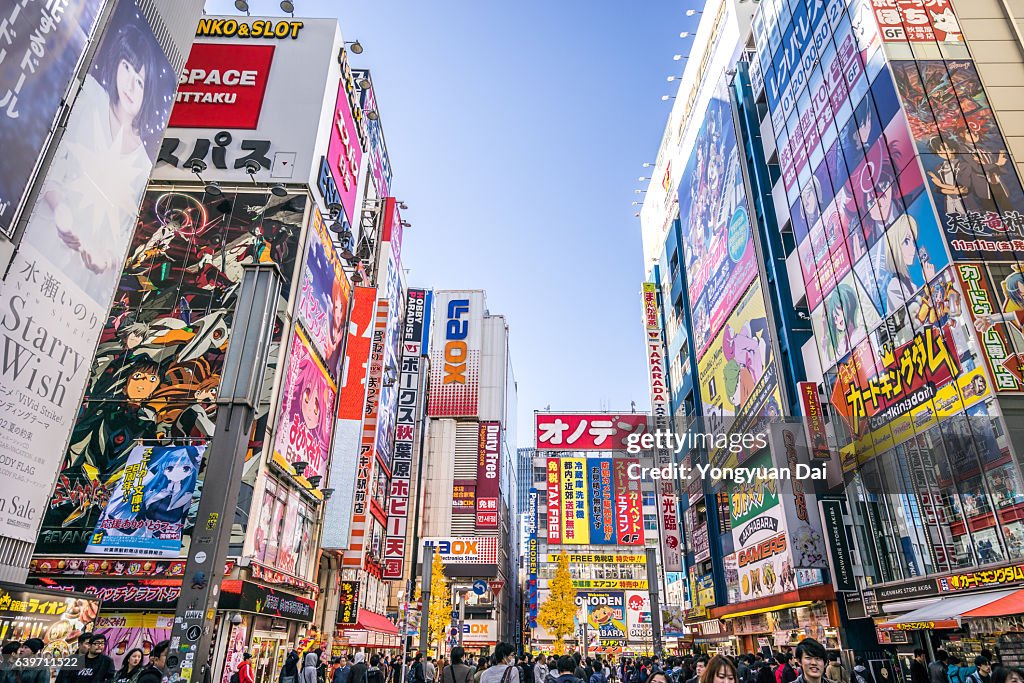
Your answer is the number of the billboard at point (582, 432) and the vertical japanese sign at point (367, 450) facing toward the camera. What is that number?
2

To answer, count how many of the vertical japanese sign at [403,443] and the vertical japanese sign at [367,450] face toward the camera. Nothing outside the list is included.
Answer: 2

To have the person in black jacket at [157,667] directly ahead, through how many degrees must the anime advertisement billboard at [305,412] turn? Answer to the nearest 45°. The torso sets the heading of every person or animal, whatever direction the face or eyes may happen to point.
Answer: approximately 45° to its right

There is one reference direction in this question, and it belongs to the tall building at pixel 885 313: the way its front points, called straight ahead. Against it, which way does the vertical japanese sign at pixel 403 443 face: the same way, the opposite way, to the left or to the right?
to the left

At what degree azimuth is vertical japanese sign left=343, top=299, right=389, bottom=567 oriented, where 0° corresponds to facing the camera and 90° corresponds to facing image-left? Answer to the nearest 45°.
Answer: approximately 0°

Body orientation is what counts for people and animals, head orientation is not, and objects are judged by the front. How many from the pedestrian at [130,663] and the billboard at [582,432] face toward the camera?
2
